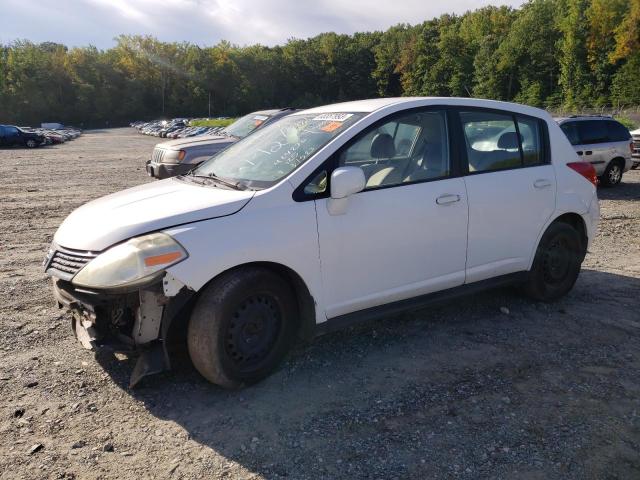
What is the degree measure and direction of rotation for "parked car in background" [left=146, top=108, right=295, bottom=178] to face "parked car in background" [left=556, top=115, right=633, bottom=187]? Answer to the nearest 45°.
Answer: approximately 135° to its left

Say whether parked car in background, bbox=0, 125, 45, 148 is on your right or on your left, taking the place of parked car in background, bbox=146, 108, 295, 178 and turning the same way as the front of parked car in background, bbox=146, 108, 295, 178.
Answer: on your right

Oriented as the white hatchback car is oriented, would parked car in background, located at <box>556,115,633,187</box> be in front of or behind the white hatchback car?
behind

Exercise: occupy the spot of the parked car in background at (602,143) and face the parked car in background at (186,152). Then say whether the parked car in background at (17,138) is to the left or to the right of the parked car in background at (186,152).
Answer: right

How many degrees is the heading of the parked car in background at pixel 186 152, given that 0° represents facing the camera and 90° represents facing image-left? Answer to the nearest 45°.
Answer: approximately 45°

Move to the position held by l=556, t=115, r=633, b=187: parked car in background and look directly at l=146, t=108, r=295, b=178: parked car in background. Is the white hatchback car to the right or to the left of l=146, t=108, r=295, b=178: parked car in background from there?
left

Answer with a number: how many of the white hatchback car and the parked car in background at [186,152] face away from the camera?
0
